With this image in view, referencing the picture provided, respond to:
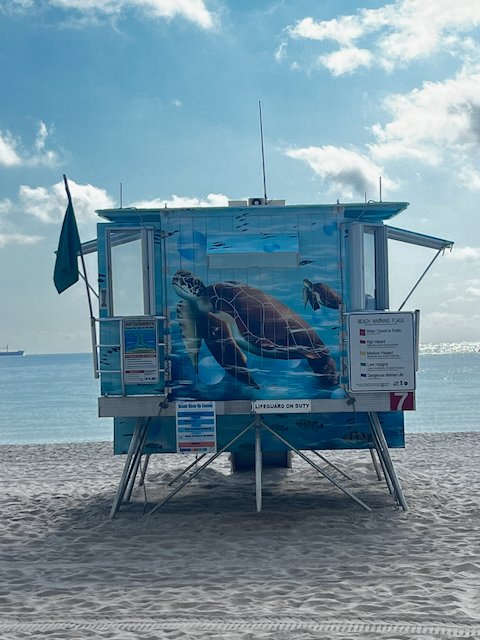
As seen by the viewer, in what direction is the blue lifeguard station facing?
away from the camera
